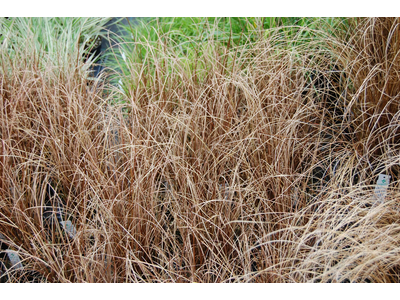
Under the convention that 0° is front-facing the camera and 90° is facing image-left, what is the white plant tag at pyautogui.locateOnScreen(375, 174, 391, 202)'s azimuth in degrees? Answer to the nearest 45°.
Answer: approximately 0°

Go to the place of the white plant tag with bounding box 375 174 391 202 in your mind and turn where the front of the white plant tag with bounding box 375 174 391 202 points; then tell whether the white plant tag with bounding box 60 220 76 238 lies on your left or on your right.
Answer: on your right

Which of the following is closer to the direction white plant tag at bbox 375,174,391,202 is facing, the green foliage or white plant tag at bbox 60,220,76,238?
the white plant tag

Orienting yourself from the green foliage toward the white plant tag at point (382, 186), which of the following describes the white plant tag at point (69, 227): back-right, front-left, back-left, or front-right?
front-right

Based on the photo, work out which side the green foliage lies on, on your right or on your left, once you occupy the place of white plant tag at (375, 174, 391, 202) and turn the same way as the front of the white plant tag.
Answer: on your right

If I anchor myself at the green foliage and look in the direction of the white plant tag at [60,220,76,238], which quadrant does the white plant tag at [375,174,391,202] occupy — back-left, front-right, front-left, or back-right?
front-left
